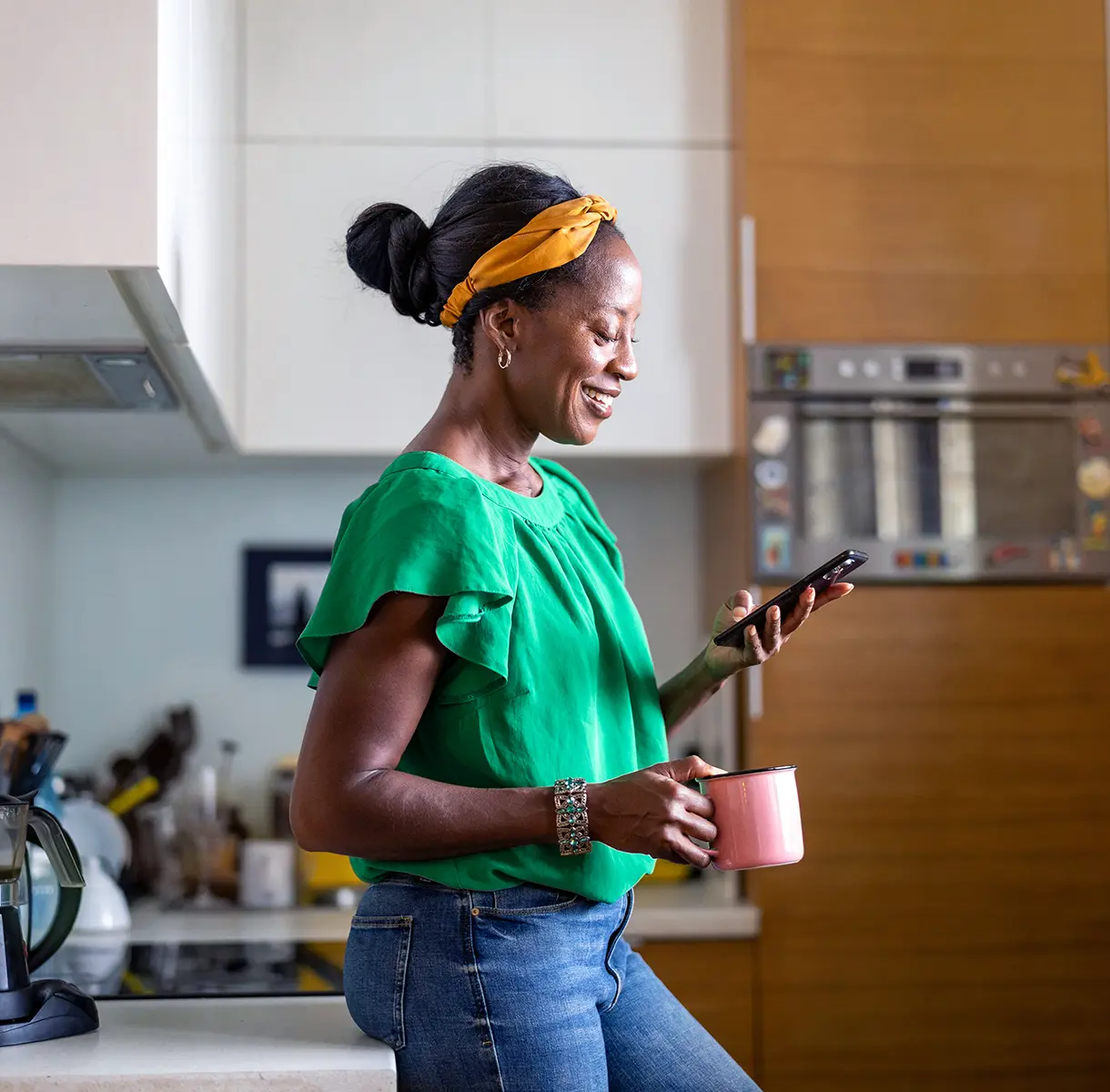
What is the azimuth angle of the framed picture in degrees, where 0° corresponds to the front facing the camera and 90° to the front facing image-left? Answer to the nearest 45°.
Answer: approximately 0°

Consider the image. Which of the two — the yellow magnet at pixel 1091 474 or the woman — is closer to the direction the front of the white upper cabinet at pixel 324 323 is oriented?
the woman

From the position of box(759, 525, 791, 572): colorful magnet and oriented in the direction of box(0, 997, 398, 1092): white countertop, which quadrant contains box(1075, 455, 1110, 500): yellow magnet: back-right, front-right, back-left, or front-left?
back-left

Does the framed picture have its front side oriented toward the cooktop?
yes

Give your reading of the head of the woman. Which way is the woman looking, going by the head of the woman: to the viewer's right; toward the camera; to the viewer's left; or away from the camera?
to the viewer's right
